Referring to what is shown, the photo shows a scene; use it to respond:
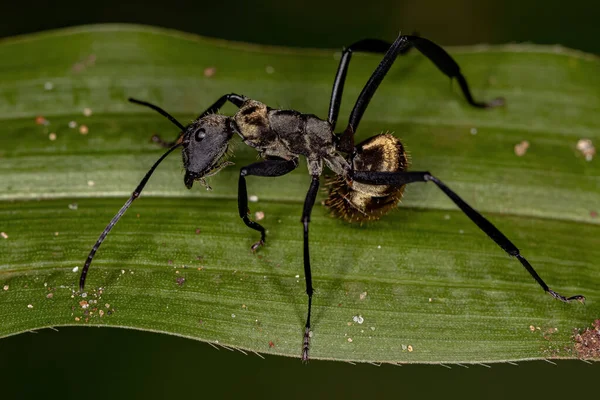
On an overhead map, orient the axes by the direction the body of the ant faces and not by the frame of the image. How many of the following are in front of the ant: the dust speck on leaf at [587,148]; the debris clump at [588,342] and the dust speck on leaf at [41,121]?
1

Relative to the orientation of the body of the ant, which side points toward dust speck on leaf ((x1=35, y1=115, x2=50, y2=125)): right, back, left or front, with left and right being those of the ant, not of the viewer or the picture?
front

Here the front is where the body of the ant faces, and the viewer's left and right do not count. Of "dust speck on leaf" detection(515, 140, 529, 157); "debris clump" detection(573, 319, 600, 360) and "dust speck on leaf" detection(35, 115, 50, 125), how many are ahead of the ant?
1

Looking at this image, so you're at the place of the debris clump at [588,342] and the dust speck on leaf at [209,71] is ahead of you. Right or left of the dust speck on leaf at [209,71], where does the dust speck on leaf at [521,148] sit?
right

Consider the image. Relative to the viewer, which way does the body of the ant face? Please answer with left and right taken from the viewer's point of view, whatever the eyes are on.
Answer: facing to the left of the viewer

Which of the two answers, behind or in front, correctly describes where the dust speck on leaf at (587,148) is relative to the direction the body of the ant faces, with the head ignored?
behind

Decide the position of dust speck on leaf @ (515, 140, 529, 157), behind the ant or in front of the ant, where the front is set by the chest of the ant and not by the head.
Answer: behind
